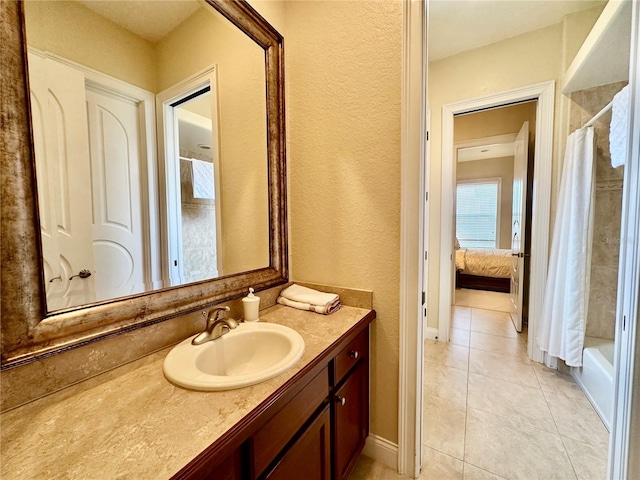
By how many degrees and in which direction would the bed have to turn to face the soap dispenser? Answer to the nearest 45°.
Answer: approximately 90° to its right

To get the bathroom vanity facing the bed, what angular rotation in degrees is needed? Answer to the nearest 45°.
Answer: approximately 90° to its left

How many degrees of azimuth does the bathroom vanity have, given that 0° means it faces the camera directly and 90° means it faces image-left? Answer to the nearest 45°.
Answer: approximately 315°

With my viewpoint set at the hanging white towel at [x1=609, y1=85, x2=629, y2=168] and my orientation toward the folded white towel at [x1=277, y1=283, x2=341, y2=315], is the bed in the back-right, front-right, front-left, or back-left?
back-right

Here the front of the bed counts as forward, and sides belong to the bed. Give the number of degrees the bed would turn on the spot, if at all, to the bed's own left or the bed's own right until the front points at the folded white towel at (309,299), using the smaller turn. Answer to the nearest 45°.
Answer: approximately 90° to the bed's own right

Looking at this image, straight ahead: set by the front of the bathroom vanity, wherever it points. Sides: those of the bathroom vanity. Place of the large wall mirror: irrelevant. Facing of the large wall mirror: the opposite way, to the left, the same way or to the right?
the same way

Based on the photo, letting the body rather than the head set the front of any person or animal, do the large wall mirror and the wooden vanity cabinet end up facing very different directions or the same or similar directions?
same or similar directions

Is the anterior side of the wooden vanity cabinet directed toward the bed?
no

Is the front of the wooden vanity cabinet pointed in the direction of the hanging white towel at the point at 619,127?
no

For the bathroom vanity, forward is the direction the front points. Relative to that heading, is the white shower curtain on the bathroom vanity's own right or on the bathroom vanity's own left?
on the bathroom vanity's own left

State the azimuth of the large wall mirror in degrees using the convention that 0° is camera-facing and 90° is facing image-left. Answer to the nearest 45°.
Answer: approximately 315°

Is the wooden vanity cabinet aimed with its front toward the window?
no
